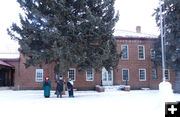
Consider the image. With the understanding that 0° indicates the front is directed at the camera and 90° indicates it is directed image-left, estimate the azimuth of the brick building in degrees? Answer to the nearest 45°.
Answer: approximately 0°

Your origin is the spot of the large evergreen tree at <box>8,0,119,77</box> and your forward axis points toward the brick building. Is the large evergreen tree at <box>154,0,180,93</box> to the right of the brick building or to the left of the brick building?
right
